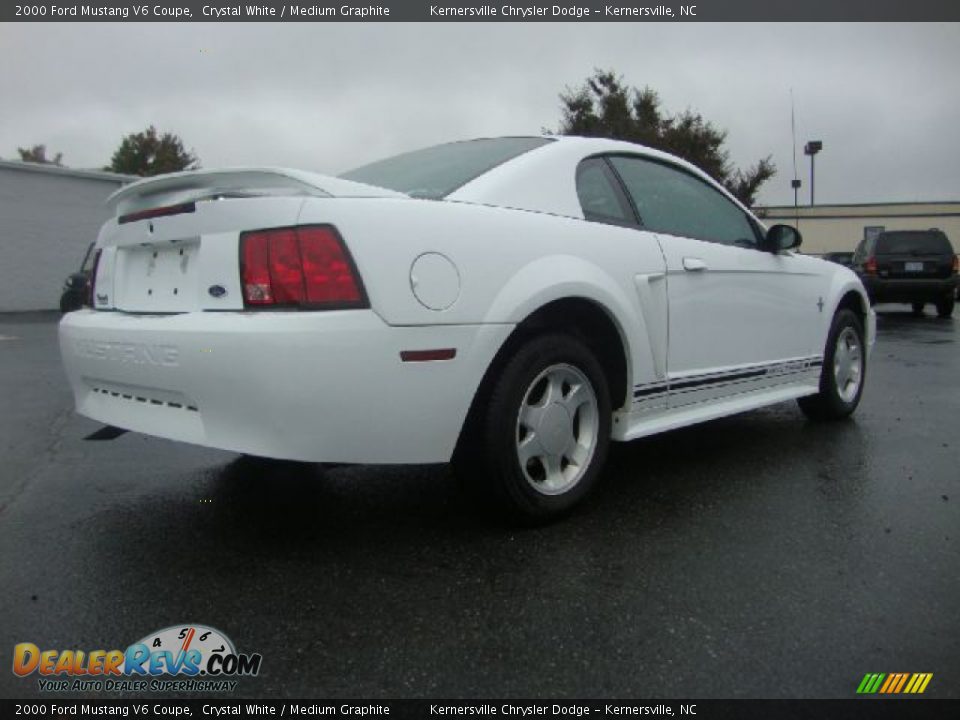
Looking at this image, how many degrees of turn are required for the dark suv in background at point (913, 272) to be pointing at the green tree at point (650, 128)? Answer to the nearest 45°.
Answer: approximately 45° to its left

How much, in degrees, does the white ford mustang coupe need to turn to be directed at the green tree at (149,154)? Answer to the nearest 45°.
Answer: approximately 45° to its left

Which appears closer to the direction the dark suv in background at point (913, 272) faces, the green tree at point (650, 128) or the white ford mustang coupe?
the green tree

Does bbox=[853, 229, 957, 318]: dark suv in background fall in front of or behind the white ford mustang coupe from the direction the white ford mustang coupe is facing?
in front

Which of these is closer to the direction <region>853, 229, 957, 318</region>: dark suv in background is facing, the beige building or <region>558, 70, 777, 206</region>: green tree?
the beige building

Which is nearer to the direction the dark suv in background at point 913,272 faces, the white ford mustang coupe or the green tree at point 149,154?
the green tree

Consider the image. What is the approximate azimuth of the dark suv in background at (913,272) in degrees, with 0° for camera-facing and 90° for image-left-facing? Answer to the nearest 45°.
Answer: approximately 180°

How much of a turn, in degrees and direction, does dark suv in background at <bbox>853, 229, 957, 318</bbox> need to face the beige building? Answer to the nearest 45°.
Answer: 0° — it already faces it

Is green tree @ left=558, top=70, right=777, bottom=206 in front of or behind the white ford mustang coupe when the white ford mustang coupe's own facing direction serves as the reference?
in front

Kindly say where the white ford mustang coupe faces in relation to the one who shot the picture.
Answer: facing away from the viewer and to the right of the viewer

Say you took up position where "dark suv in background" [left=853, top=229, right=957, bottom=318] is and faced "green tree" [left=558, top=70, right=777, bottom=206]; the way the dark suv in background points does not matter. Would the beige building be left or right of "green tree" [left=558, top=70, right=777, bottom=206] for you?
right

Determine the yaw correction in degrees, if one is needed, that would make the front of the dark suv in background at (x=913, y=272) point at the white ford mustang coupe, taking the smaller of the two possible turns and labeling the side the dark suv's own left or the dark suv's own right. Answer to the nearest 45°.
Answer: approximately 180°

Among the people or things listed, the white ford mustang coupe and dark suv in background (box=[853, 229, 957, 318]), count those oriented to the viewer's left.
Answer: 0
